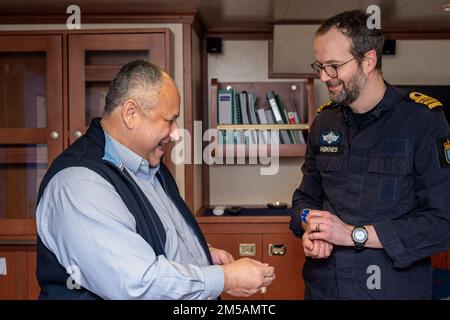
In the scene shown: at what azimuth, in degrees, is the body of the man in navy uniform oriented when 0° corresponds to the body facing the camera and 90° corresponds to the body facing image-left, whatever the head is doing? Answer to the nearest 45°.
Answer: approximately 45°

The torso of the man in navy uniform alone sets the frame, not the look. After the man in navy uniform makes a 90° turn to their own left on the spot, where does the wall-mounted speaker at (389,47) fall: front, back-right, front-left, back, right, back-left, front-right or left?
back-left

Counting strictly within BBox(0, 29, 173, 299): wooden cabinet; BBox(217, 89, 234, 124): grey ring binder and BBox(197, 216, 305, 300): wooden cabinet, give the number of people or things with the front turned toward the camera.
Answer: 3

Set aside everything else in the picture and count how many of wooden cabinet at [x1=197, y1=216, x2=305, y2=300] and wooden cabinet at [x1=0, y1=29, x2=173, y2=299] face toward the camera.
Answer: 2

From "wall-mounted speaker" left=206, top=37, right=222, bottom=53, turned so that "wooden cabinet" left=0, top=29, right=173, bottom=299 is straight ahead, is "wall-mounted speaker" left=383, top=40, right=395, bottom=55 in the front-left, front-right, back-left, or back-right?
back-left

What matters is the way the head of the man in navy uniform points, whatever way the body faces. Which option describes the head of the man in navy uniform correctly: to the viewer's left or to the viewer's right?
to the viewer's left

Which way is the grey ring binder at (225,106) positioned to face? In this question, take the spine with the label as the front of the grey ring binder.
toward the camera

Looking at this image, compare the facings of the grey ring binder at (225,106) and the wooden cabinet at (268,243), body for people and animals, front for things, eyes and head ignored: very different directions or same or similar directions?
same or similar directions

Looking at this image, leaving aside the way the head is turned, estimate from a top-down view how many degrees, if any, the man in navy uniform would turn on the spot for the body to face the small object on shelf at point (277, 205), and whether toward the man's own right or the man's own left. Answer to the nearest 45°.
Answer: approximately 135° to the man's own right

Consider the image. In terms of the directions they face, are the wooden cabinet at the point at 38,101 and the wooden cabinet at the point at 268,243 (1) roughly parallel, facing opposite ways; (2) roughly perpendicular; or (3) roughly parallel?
roughly parallel

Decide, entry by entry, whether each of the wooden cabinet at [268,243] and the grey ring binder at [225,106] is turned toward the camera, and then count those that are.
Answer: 2

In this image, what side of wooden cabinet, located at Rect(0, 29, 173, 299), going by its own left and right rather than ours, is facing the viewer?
front

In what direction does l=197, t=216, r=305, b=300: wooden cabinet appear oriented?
toward the camera

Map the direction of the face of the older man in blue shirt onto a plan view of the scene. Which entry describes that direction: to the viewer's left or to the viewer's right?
to the viewer's right

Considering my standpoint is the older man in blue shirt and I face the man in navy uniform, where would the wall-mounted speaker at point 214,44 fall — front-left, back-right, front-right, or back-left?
front-left
